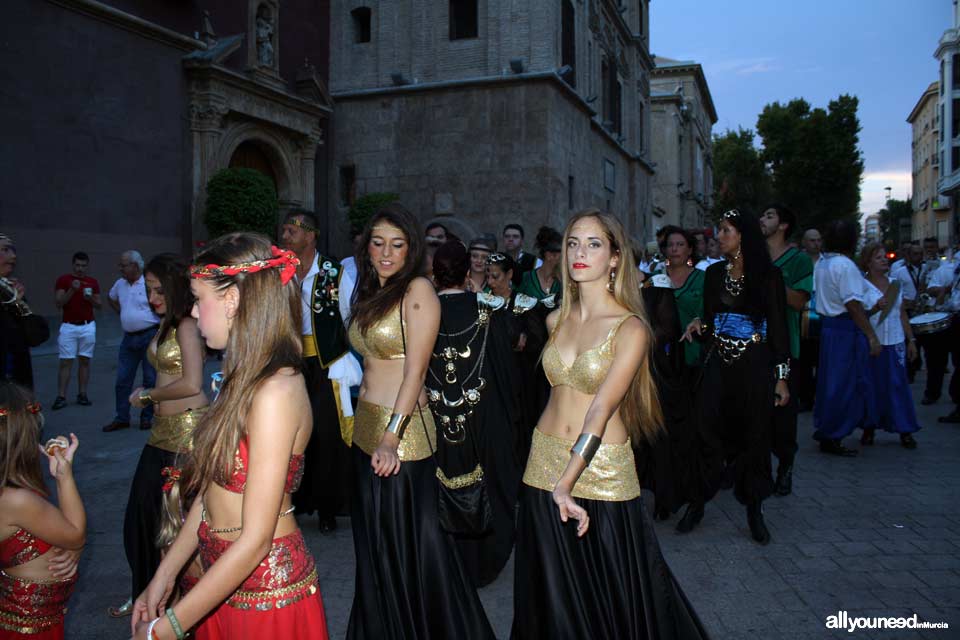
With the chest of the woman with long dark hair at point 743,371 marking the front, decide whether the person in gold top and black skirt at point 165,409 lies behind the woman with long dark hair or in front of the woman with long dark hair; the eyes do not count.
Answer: in front

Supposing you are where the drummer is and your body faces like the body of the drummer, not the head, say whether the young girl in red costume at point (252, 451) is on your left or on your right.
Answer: on your left

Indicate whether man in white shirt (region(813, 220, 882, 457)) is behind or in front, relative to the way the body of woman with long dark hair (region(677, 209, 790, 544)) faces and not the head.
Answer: behind

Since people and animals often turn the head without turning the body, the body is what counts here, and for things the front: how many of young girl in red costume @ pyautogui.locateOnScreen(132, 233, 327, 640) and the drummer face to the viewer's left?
2

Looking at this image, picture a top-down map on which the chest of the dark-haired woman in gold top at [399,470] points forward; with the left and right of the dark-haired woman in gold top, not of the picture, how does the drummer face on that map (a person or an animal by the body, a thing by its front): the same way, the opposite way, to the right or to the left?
to the right

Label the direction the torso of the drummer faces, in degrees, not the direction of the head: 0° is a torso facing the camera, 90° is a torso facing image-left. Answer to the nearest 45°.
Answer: approximately 90°

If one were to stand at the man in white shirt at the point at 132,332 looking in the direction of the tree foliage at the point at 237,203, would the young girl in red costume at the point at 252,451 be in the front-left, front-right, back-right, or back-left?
back-right

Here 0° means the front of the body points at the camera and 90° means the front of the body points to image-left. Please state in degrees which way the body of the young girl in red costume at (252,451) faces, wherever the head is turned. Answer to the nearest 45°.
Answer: approximately 90°

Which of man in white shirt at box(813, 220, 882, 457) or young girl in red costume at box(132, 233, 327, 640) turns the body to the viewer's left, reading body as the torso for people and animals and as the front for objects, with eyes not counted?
the young girl in red costume

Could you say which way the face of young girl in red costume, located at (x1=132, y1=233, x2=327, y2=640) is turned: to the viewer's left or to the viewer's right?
to the viewer's left

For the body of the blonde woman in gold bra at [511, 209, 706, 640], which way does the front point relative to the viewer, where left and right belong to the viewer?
facing the viewer and to the left of the viewer

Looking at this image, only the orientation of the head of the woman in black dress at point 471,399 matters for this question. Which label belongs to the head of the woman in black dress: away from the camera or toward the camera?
away from the camera
